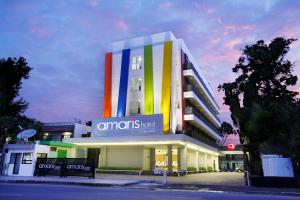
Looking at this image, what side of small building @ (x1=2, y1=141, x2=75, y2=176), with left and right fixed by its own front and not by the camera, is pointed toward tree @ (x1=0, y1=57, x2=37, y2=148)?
back

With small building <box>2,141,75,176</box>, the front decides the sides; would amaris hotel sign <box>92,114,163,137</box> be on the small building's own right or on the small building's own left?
on the small building's own left

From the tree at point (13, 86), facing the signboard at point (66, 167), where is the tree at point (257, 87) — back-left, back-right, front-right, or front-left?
front-left

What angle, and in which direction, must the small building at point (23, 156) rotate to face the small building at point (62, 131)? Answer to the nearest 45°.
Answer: approximately 180°

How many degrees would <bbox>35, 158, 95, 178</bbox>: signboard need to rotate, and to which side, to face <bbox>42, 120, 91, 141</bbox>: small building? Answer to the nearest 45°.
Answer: approximately 180°

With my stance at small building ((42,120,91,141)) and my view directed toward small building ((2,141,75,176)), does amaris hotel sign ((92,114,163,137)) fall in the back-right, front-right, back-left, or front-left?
front-left

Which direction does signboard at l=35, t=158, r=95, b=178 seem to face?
toward the camera

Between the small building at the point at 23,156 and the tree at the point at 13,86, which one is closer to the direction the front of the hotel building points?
the small building

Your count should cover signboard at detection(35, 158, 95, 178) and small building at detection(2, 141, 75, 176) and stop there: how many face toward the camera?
2

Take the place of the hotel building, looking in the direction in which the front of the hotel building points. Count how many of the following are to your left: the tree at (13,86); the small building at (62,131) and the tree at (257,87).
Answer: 1

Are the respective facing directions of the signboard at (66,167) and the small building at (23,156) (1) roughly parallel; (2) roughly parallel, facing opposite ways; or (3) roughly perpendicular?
roughly parallel

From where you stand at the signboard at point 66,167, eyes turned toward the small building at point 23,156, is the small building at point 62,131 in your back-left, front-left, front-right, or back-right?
front-right

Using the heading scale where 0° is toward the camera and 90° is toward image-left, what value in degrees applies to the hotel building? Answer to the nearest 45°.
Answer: approximately 45°
